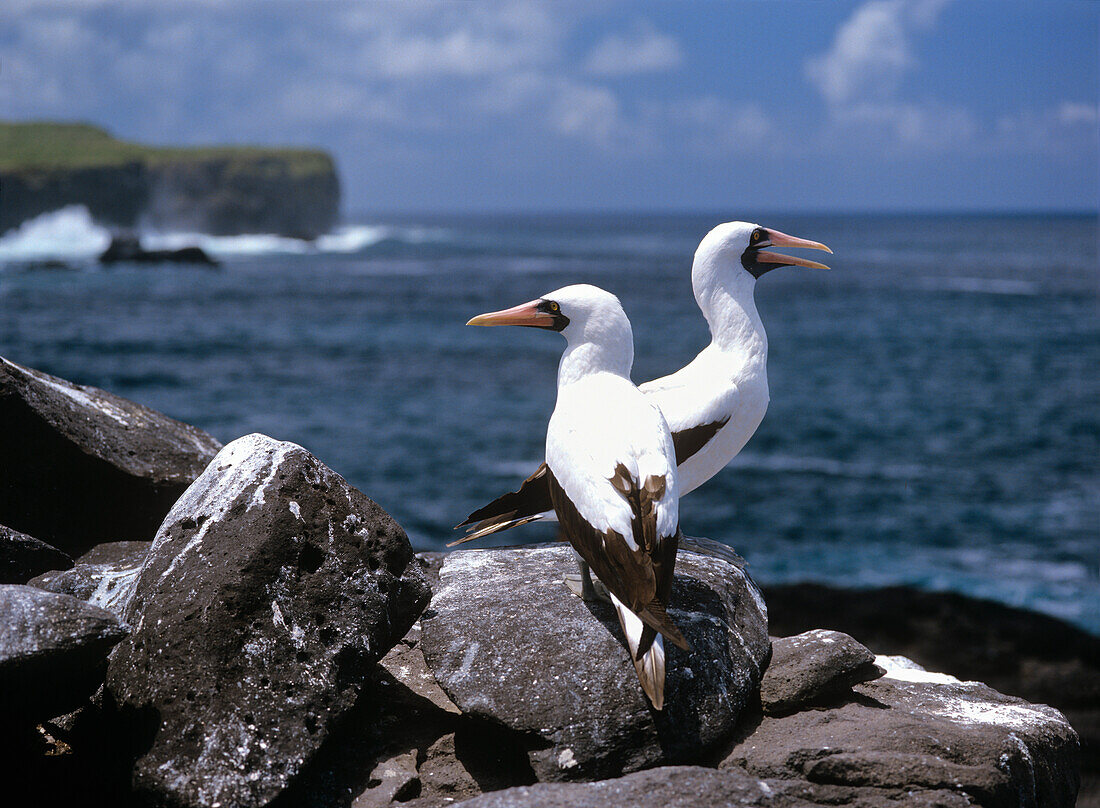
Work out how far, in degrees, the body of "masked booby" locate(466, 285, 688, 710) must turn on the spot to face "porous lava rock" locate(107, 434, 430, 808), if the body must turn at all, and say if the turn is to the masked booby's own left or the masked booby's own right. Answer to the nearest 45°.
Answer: approximately 45° to the masked booby's own left

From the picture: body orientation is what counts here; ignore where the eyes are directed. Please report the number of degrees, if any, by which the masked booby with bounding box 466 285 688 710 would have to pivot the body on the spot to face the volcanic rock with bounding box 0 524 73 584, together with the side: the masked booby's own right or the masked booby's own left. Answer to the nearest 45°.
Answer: approximately 45° to the masked booby's own left

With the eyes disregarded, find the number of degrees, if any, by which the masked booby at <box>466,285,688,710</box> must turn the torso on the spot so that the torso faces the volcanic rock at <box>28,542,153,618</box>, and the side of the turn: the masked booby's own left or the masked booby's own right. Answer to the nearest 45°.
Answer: approximately 45° to the masked booby's own left

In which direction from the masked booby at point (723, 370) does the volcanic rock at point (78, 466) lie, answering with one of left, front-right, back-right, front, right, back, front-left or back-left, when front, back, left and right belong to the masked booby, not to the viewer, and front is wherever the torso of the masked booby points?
back

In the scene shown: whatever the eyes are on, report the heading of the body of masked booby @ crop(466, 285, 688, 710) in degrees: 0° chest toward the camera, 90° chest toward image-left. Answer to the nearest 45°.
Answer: approximately 135°

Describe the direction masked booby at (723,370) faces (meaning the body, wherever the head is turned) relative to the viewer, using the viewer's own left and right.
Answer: facing to the right of the viewer

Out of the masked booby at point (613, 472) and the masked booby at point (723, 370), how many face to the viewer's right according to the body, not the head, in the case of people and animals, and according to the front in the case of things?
1

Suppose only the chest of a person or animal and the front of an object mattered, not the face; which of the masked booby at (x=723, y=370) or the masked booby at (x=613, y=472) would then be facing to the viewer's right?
the masked booby at (x=723, y=370)
